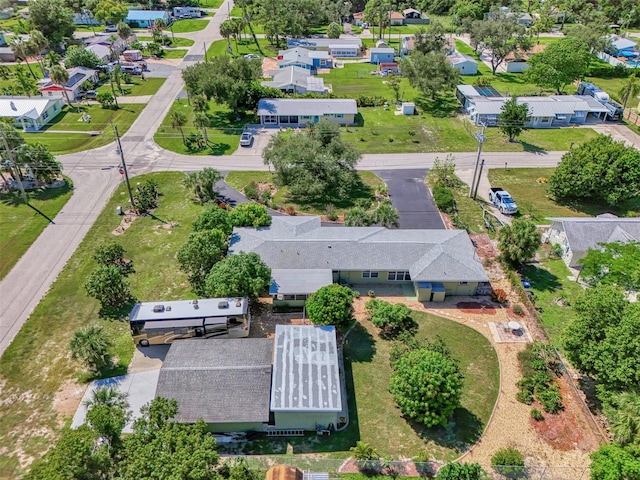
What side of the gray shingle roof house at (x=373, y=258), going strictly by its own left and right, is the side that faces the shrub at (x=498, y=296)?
right

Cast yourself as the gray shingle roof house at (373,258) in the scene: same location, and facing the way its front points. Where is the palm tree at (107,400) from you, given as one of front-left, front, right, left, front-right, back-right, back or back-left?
back-left

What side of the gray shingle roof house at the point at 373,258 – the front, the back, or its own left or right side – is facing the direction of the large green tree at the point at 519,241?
right

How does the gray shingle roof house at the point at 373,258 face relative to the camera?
away from the camera

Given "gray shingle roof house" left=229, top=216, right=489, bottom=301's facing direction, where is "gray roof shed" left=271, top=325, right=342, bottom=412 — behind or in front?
behind

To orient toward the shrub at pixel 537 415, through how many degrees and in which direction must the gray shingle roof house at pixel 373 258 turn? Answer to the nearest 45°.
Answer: approximately 135° to its right

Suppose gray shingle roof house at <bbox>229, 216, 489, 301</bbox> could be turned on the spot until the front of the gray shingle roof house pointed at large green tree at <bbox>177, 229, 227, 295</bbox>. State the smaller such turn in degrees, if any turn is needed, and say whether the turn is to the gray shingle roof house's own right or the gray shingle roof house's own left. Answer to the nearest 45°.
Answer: approximately 90° to the gray shingle roof house's own left

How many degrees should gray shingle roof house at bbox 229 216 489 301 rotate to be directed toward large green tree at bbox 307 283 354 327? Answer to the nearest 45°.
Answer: approximately 180°

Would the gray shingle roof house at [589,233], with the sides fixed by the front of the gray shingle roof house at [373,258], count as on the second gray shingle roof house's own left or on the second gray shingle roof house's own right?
on the second gray shingle roof house's own right

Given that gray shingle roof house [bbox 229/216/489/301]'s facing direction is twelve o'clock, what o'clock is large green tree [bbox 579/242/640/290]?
The large green tree is roughly at 3 o'clock from the gray shingle roof house.

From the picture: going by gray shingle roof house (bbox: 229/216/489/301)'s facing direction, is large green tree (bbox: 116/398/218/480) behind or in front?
behind
